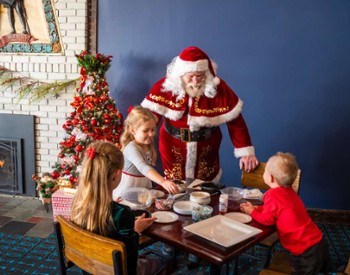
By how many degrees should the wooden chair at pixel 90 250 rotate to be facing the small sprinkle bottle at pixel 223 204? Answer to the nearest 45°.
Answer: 0° — it already faces it

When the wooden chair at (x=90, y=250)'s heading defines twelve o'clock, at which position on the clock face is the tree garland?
The tree garland is roughly at 10 o'clock from the wooden chair.

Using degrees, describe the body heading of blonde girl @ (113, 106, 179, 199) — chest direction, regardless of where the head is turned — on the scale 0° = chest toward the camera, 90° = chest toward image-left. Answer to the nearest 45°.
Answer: approximately 315°

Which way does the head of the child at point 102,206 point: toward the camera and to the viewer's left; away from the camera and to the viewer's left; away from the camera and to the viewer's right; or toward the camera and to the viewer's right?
away from the camera and to the viewer's right

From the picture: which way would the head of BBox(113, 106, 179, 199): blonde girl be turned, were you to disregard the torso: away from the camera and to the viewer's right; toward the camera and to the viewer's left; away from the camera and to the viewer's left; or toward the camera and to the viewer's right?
toward the camera and to the viewer's right

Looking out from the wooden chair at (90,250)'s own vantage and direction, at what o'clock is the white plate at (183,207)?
The white plate is roughly at 12 o'clock from the wooden chair.

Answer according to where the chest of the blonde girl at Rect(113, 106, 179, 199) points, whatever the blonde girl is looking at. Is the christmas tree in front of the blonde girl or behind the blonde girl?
behind

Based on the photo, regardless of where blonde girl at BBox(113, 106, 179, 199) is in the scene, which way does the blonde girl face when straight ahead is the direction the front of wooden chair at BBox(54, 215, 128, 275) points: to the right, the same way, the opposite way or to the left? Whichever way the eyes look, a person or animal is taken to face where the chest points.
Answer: to the right

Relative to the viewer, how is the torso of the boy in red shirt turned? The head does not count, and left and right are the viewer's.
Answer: facing away from the viewer and to the left of the viewer

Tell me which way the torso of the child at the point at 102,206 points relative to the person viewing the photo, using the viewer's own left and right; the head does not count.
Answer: facing away from the viewer and to the right of the viewer
